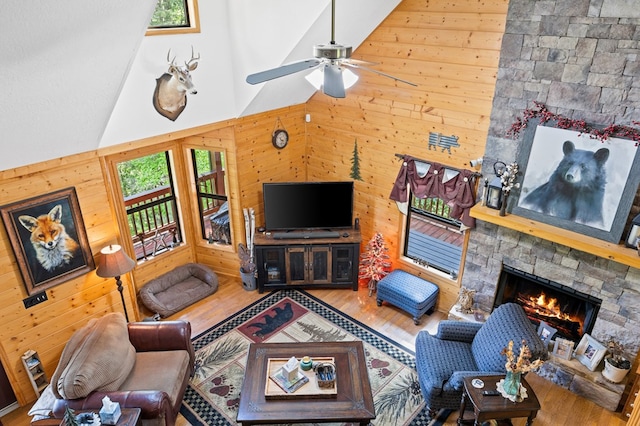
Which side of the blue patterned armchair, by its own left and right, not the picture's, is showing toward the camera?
left

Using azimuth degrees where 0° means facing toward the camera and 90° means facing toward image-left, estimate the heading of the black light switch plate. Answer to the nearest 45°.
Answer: approximately 315°

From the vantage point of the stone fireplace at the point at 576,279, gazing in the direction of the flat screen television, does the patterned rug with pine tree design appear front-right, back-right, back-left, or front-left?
front-left

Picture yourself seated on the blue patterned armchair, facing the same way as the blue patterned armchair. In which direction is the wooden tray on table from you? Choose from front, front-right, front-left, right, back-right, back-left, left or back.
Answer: front-left

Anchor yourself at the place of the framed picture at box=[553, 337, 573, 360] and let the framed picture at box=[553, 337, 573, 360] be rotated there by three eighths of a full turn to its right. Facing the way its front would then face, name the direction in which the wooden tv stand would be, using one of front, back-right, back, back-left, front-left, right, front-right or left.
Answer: left

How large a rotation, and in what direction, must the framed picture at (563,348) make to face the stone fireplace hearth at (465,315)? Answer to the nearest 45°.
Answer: approximately 45° to its right

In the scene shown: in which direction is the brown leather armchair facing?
to the viewer's right

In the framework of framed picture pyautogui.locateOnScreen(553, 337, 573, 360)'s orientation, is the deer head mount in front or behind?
in front

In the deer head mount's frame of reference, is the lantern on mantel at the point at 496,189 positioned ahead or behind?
ahead

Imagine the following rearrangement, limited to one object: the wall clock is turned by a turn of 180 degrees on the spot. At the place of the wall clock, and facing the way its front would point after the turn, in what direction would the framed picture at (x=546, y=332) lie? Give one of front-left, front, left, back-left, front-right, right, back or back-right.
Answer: back

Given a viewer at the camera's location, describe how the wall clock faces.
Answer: facing the viewer and to the right of the viewer

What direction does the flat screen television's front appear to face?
toward the camera

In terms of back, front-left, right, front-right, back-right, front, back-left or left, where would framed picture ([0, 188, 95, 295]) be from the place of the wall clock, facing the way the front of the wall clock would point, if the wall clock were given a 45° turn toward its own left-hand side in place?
back-right

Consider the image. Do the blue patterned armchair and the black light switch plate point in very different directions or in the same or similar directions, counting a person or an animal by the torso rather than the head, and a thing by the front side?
very different directions

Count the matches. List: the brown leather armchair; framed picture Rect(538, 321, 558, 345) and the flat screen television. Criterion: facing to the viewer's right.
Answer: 1

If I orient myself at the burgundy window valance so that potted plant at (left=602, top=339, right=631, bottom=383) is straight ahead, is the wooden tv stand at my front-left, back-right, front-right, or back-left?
back-right

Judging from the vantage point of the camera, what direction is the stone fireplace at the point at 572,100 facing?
facing the viewer and to the left of the viewer

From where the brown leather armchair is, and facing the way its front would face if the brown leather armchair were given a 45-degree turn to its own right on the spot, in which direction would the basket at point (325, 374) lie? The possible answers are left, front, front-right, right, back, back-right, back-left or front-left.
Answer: front

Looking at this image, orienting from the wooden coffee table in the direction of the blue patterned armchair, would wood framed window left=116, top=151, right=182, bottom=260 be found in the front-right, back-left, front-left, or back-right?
back-left
